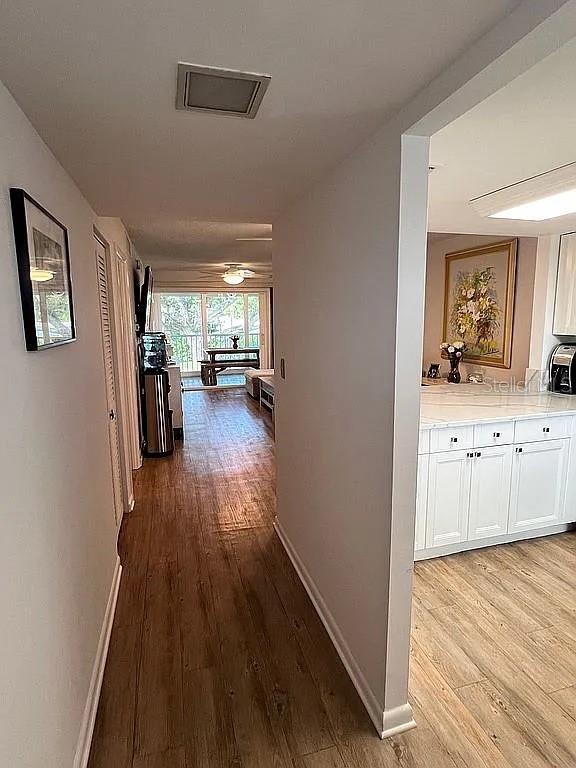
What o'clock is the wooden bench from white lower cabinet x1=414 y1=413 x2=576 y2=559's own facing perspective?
The wooden bench is roughly at 6 o'clock from the white lower cabinet.

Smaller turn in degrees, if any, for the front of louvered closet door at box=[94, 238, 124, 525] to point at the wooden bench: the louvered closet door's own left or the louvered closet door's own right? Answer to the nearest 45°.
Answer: approximately 90° to the louvered closet door's own left

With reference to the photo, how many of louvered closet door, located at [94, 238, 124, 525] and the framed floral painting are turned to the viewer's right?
1

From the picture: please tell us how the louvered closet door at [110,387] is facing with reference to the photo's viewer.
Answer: facing to the right of the viewer

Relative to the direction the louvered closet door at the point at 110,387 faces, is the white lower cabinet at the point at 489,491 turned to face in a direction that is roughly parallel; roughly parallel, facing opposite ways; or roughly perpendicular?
roughly perpendicular

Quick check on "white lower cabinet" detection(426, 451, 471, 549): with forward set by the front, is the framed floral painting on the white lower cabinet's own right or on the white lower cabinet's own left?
on the white lower cabinet's own left

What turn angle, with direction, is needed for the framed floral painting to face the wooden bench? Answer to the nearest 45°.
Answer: approximately 90° to its right
